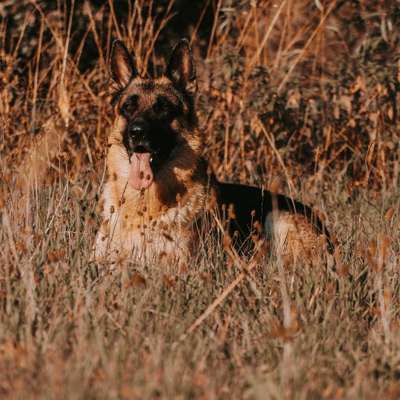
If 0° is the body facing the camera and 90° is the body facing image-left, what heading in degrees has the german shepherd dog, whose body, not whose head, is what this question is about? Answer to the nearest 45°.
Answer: approximately 45°
